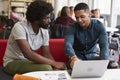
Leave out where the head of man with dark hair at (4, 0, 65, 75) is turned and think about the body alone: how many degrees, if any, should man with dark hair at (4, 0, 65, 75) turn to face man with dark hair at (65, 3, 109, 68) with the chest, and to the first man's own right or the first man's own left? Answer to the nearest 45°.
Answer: approximately 45° to the first man's own left

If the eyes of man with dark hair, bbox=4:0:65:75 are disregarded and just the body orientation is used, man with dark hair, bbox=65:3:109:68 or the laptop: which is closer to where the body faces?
the laptop

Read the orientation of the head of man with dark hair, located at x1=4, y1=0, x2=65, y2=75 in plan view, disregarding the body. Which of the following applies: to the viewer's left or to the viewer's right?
to the viewer's right

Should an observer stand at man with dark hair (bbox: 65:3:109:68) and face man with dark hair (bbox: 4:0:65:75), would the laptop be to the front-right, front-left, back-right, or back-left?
front-left

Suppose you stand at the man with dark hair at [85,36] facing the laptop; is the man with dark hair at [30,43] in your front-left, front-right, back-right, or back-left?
front-right

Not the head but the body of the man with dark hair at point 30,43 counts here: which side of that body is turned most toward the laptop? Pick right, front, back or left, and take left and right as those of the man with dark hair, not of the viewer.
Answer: front

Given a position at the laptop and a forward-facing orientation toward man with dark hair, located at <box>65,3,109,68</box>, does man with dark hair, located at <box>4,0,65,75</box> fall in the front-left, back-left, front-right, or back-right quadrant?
front-left
